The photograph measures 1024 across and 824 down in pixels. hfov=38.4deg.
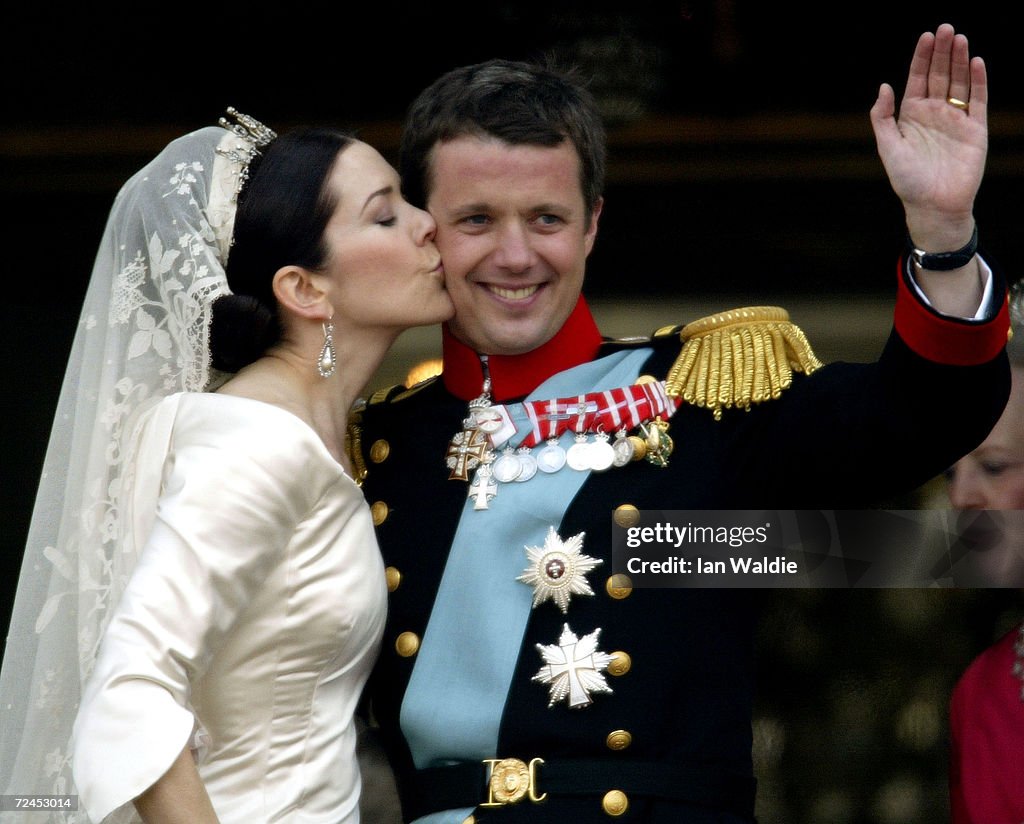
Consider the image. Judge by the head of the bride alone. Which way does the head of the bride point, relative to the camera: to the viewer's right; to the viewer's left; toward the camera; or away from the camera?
to the viewer's right

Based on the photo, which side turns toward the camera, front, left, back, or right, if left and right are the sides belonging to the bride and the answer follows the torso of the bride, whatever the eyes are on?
right
